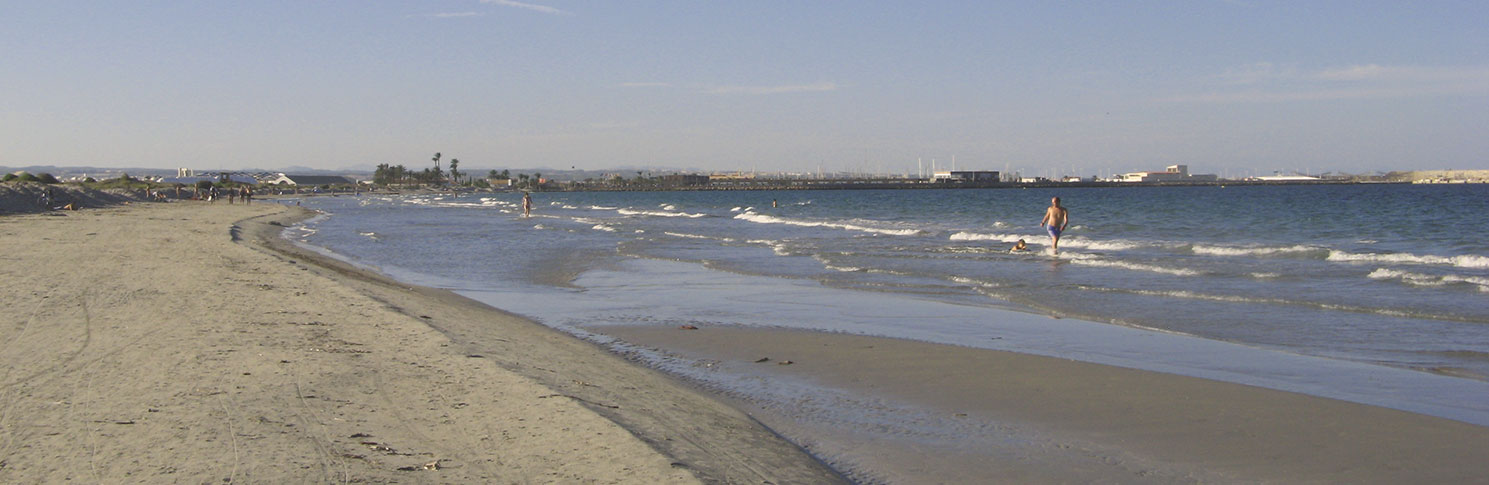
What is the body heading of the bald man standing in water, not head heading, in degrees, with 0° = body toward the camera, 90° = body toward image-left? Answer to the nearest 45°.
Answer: approximately 0°
